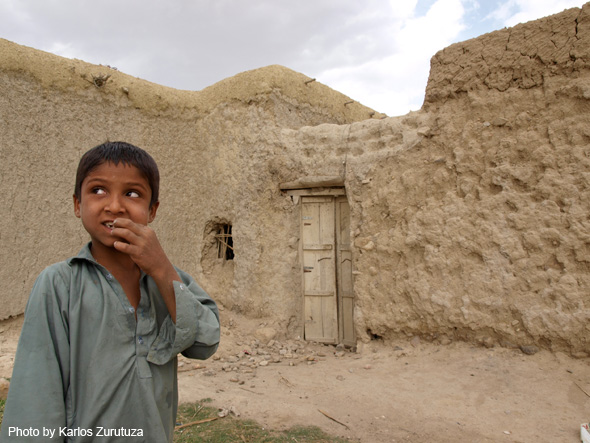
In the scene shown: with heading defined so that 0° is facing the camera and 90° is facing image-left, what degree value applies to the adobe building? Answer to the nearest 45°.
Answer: approximately 0°

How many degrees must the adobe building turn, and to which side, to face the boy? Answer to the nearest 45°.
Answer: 0° — it already faces them
